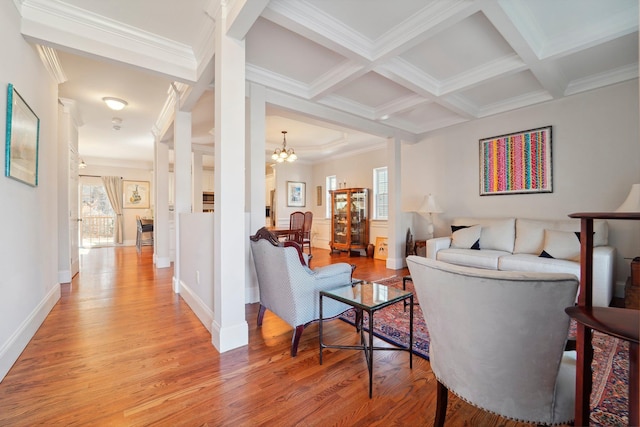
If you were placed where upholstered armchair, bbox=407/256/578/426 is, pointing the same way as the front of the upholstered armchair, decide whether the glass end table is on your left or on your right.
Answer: on your left

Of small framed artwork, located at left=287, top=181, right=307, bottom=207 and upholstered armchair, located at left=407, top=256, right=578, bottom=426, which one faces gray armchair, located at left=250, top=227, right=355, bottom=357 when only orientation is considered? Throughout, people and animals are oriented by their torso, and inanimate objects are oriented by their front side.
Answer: the small framed artwork

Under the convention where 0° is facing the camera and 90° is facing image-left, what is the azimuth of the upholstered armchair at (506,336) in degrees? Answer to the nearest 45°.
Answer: approximately 225°

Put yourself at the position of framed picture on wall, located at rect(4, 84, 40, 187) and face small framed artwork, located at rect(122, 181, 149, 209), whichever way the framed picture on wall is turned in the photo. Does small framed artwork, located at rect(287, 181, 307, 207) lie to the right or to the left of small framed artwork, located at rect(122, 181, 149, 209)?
right

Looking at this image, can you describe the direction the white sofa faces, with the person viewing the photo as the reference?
facing the viewer and to the left of the viewer

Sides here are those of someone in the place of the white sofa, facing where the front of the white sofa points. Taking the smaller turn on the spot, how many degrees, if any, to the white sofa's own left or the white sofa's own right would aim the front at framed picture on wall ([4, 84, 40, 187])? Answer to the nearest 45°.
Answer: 0° — it already faces it

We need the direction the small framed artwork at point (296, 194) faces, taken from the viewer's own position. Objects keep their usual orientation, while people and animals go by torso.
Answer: facing the viewer

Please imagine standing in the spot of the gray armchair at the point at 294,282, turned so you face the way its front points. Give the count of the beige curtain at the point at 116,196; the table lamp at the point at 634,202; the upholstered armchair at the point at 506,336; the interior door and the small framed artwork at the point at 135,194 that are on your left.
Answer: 3

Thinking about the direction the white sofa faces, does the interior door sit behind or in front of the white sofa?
in front

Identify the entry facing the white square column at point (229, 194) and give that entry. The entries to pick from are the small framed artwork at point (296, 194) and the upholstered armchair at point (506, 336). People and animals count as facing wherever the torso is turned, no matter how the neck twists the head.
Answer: the small framed artwork

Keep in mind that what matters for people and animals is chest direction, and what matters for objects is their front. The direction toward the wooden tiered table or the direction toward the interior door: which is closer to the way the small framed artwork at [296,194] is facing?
the wooden tiered table

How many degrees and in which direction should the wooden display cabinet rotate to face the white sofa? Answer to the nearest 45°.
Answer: approximately 90° to its left

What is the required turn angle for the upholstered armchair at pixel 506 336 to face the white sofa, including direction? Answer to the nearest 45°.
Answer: approximately 45° to its left

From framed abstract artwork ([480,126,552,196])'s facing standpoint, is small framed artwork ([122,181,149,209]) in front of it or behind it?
in front
